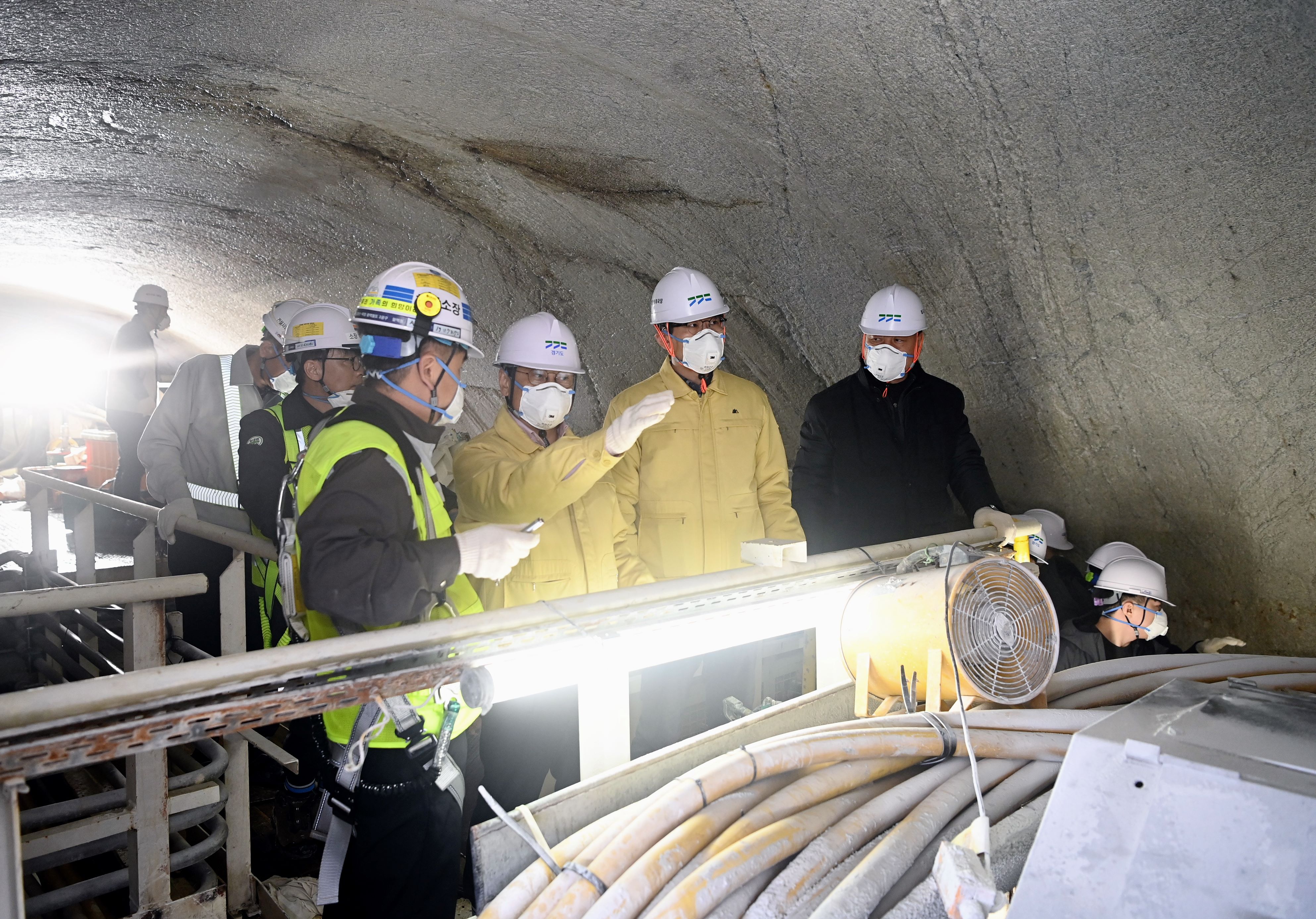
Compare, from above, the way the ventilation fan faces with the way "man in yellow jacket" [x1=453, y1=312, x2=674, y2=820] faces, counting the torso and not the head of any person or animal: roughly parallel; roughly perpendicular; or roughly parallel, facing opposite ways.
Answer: roughly parallel

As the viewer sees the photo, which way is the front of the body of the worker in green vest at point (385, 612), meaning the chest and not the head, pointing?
to the viewer's right

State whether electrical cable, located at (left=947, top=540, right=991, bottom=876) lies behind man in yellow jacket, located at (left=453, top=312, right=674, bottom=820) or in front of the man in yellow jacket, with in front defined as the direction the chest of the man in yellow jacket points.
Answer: in front

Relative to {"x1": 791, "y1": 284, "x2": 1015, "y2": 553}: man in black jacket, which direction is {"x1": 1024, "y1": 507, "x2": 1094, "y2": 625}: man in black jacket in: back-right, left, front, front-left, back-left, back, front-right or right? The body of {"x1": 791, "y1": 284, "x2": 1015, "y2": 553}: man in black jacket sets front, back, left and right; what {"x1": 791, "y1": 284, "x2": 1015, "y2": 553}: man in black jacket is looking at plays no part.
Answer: back-left

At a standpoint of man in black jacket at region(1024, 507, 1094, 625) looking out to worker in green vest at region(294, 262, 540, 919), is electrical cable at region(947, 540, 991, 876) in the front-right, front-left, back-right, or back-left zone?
front-left

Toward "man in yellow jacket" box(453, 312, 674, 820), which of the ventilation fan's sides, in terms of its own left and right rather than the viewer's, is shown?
back

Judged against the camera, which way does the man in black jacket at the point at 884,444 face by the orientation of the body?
toward the camera

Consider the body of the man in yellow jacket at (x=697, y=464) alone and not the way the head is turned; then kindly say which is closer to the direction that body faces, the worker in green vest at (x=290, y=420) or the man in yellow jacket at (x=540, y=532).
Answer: the man in yellow jacket

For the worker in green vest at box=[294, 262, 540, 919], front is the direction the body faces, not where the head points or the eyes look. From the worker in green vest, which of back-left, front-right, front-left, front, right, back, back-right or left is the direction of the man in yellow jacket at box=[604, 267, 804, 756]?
front-left

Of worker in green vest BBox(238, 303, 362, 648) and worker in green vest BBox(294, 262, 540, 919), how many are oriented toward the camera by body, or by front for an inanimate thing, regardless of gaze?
0

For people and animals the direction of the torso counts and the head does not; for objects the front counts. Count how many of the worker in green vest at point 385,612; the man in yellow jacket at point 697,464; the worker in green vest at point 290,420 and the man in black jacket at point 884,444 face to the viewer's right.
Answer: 2

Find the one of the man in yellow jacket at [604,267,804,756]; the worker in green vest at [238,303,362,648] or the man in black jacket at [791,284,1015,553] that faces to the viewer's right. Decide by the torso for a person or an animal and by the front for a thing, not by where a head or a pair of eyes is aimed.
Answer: the worker in green vest

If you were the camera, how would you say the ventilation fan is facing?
facing the viewer and to the right of the viewer

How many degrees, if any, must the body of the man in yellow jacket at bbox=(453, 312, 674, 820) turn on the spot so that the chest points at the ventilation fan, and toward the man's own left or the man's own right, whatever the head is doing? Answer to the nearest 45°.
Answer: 0° — they already face it

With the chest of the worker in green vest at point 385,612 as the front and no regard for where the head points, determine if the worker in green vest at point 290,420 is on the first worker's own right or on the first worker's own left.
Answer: on the first worker's own left
